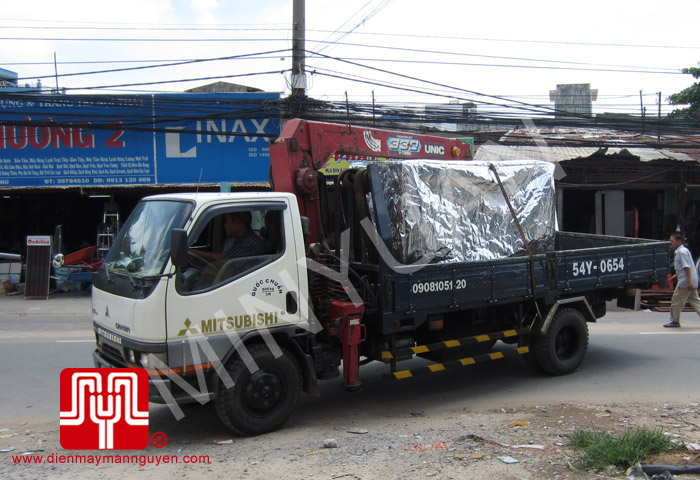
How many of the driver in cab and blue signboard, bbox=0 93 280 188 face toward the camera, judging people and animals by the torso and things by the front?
1

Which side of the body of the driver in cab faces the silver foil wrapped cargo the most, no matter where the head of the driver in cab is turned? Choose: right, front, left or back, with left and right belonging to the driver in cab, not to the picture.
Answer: back

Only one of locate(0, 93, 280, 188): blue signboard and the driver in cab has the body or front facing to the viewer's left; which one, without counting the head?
the driver in cab

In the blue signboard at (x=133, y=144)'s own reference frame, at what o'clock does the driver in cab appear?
The driver in cab is roughly at 12 o'clock from the blue signboard.

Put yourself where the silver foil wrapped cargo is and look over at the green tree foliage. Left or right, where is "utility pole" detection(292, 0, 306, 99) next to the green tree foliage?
left

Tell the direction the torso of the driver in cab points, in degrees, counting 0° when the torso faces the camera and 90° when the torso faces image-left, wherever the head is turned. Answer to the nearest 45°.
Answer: approximately 90°

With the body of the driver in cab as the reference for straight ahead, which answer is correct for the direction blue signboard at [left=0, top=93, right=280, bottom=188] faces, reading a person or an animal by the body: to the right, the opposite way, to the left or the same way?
to the left

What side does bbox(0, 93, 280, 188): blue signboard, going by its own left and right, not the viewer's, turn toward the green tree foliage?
left

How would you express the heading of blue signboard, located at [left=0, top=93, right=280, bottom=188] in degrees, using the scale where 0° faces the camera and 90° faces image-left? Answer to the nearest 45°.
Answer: approximately 0°

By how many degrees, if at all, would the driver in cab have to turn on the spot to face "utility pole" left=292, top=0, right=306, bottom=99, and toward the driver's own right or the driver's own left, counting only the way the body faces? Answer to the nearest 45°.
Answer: approximately 90° to the driver's own right
